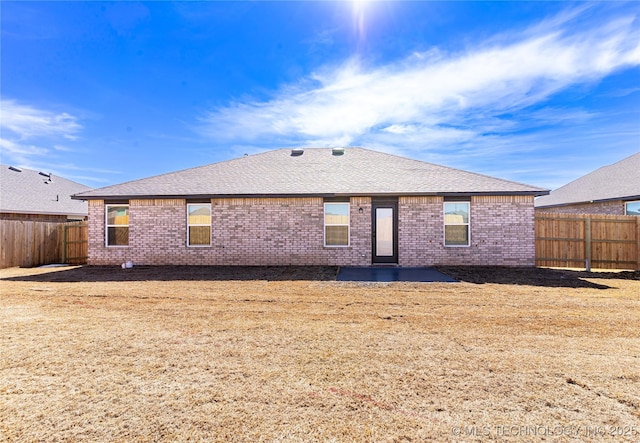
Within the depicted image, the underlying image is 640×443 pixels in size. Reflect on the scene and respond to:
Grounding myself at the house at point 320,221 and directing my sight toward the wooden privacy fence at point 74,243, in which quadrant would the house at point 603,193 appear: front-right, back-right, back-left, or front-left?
back-right

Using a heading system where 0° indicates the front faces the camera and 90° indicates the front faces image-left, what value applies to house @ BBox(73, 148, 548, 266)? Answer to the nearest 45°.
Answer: approximately 180°

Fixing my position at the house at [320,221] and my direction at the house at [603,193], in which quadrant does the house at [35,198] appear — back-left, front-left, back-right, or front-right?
back-left

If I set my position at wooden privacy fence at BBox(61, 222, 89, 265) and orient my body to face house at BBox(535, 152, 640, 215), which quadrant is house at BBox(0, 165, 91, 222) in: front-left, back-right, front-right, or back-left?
back-left

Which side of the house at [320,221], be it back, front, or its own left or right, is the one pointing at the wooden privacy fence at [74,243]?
left

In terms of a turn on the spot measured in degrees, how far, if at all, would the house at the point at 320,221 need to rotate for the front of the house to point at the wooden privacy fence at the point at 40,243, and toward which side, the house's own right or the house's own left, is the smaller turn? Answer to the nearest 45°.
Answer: approximately 90° to the house's own left

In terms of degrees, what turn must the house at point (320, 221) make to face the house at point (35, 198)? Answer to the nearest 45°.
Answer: approximately 45° to its left

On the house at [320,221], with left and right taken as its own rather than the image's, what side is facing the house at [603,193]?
right
